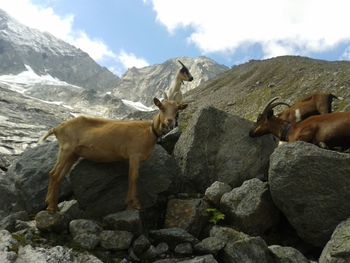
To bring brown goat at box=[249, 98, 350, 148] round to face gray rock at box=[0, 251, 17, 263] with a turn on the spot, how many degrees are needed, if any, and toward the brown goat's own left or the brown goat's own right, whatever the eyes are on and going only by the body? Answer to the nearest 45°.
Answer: approximately 45° to the brown goat's own left

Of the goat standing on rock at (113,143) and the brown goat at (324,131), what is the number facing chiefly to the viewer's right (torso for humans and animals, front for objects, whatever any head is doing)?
1

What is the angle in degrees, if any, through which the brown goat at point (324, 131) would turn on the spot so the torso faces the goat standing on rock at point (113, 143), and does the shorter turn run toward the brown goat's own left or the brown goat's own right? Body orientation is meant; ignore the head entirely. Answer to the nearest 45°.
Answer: approximately 45° to the brown goat's own left

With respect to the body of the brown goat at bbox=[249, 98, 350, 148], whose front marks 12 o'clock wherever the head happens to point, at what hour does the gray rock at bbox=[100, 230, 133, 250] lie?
The gray rock is roughly at 11 o'clock from the brown goat.

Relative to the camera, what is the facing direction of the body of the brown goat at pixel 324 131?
to the viewer's left

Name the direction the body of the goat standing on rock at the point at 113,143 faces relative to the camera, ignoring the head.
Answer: to the viewer's right

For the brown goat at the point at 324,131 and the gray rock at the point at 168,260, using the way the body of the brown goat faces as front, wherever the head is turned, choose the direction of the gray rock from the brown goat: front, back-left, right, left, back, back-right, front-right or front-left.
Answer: front-left

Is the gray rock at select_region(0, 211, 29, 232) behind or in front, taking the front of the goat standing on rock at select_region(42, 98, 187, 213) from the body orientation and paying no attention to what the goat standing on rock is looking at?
behind

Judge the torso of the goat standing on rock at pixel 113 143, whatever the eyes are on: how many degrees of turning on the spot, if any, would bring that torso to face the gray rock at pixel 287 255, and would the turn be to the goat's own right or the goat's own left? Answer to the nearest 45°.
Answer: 0° — it already faces it
